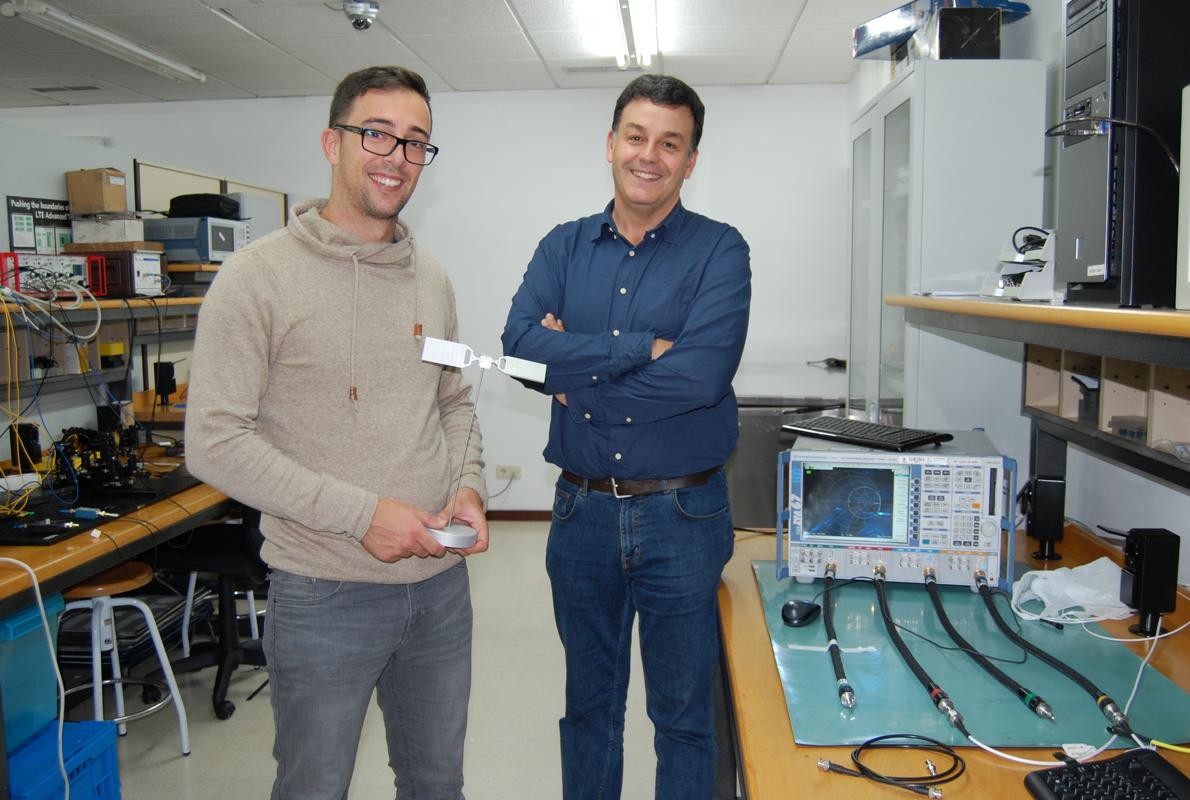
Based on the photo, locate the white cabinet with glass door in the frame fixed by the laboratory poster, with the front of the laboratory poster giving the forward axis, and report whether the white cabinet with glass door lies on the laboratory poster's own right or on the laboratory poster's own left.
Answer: on the laboratory poster's own left

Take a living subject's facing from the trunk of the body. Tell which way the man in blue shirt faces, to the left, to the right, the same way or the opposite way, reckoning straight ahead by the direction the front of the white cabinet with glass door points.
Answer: to the left

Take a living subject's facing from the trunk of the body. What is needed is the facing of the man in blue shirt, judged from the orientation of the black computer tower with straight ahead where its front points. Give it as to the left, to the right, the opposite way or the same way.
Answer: to the left

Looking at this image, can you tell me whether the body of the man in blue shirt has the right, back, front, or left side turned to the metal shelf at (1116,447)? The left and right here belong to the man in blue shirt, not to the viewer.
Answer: left

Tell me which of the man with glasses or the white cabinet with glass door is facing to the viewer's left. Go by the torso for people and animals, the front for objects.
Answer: the white cabinet with glass door
